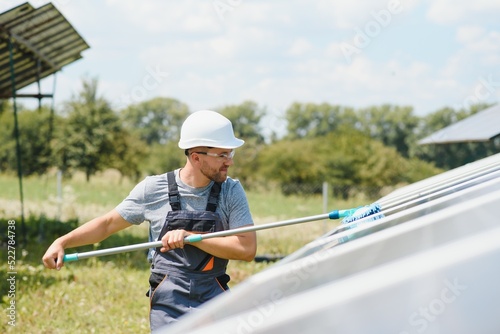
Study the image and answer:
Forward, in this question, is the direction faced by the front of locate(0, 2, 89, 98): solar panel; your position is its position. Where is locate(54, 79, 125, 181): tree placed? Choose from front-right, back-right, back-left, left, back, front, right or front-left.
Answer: front-right

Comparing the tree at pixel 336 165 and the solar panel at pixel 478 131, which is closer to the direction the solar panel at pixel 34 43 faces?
the tree

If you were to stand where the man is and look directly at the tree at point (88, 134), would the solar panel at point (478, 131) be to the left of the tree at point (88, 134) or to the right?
right

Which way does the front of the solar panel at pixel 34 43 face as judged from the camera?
facing away from the viewer and to the left of the viewer

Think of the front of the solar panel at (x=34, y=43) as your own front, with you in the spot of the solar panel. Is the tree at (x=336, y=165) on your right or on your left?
on your right
